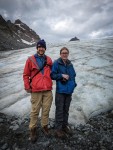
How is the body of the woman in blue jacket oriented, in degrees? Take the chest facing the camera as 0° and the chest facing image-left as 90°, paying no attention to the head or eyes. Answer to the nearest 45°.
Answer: approximately 0°
